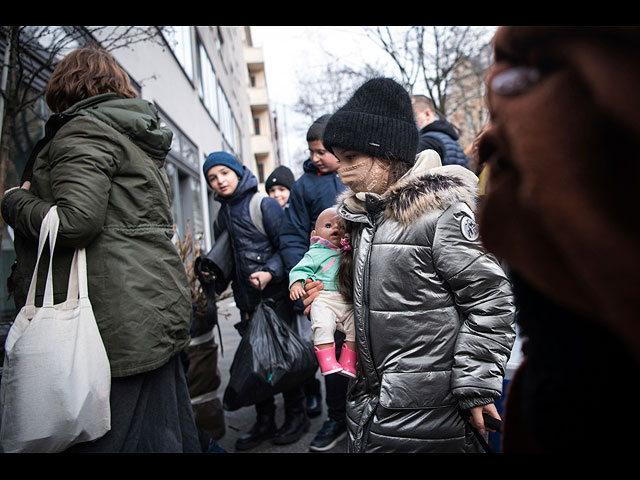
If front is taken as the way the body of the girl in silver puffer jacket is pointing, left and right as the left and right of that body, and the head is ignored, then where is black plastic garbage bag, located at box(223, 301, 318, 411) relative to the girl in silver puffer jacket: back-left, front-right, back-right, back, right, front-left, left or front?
right

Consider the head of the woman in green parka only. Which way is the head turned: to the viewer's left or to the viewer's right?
to the viewer's left

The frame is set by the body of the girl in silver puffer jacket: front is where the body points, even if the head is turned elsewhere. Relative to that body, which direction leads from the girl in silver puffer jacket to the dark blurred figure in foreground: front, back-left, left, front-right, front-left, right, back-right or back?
front-left

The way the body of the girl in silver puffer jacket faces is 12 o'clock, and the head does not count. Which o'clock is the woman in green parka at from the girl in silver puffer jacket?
The woman in green parka is roughly at 2 o'clock from the girl in silver puffer jacket.

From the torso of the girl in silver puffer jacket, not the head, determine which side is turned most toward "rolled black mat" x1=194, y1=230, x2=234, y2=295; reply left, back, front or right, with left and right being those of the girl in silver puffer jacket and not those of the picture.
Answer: right

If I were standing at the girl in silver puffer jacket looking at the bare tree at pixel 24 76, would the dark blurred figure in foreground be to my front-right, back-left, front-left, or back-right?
back-left
